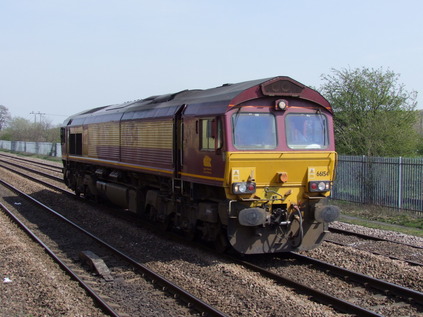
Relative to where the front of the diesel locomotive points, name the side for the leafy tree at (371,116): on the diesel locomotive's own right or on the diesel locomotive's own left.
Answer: on the diesel locomotive's own left

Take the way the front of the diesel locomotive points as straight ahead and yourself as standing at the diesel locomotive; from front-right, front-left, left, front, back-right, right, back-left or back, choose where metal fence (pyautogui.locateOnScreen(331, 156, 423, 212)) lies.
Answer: left

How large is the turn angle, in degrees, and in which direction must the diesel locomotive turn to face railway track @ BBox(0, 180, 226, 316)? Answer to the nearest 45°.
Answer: approximately 45° to its right

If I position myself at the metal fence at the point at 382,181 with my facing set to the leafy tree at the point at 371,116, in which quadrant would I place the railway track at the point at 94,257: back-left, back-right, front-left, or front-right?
back-left

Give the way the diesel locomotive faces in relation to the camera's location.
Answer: facing the viewer and to the right of the viewer

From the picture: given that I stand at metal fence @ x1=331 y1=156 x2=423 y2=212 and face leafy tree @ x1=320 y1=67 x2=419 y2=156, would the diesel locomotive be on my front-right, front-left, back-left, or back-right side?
back-left
